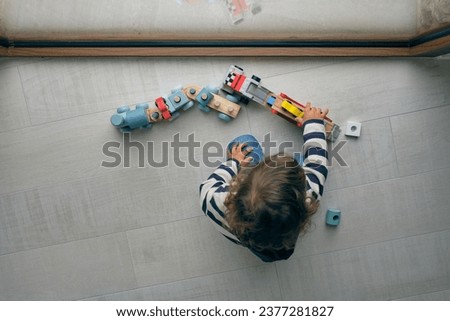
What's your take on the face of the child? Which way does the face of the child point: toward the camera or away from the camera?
away from the camera

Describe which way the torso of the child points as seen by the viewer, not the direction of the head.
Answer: away from the camera
